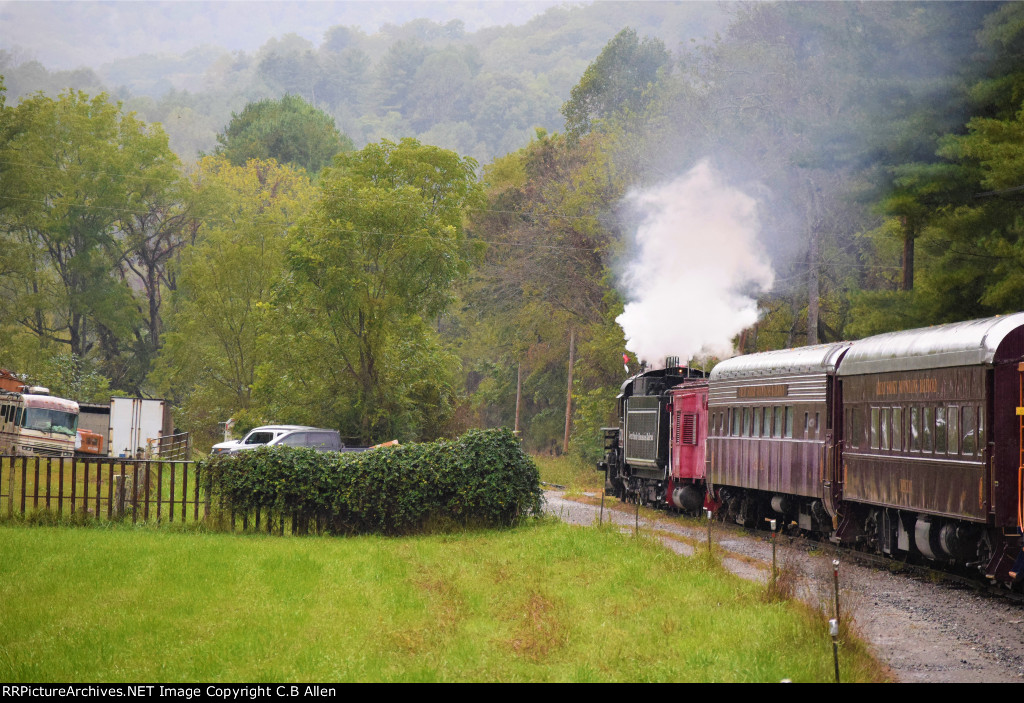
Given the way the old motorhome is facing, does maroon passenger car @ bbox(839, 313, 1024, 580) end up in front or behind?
in front

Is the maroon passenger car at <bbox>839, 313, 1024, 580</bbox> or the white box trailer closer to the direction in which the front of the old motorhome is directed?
the maroon passenger car

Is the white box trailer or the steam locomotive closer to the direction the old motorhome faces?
the steam locomotive
